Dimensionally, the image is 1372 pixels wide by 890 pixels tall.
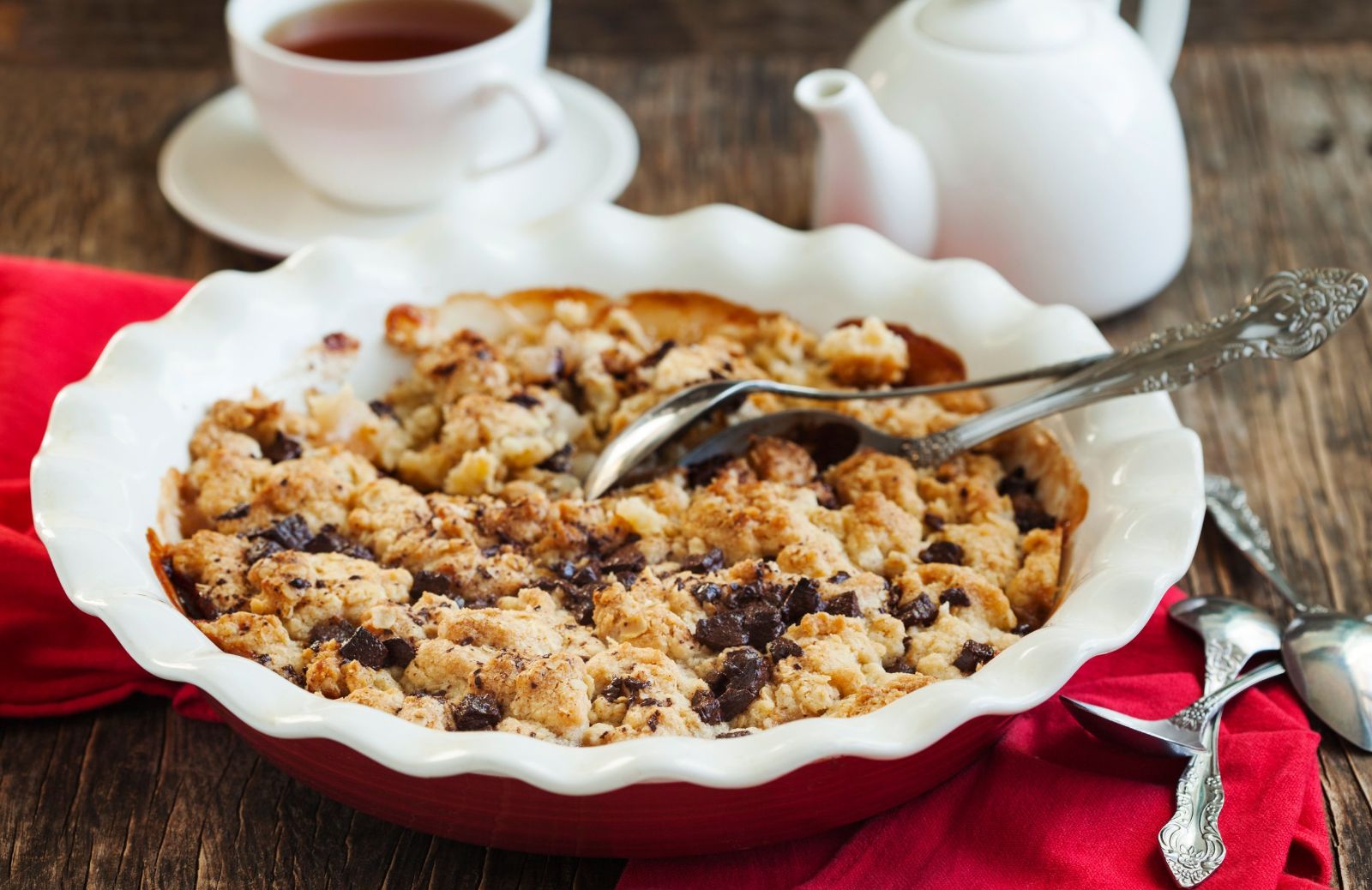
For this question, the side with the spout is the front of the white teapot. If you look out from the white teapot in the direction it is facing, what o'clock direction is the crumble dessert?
The crumble dessert is roughly at 11 o'clock from the white teapot.

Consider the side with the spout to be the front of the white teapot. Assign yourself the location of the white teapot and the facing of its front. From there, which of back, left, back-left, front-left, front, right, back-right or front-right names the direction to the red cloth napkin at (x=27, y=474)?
front

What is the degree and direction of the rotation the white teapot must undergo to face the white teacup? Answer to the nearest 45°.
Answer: approximately 45° to its right

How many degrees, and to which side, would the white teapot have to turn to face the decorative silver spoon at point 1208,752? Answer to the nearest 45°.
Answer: approximately 45° to its left

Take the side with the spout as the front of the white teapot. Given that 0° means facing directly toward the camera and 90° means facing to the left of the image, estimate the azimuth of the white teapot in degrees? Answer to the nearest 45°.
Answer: approximately 45°

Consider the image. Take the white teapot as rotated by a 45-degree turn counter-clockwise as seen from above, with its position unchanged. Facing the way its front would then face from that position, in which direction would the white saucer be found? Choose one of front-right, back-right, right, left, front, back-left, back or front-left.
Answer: right

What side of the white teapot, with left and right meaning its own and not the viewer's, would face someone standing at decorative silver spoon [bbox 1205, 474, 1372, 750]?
left
